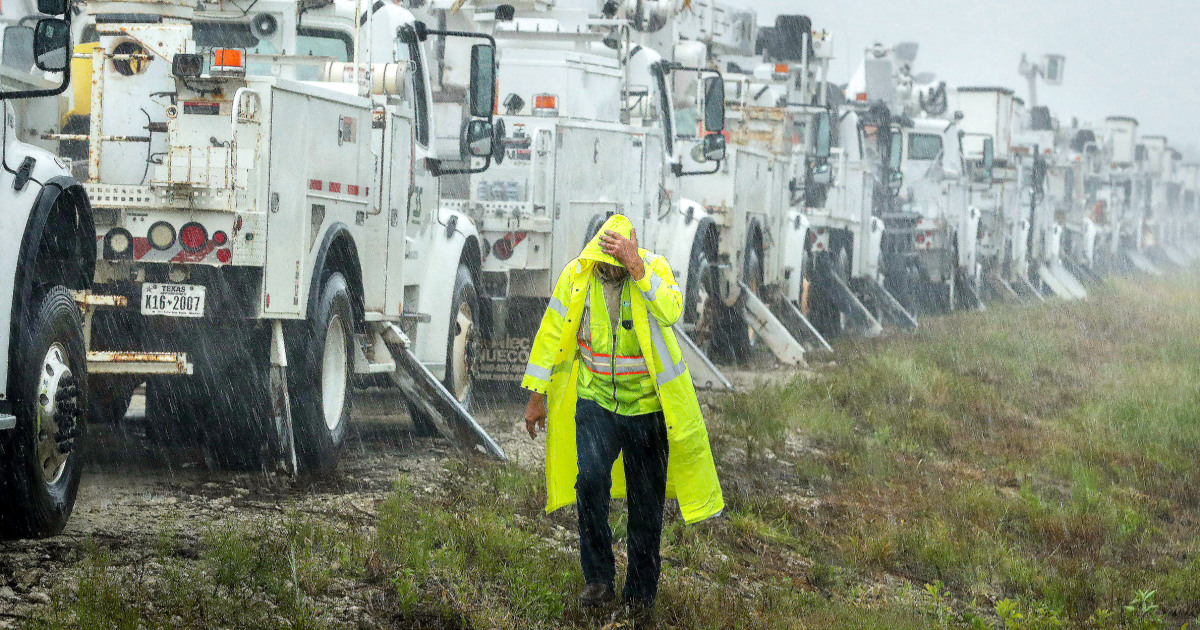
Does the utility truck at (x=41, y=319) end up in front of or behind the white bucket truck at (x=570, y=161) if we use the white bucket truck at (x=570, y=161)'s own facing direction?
behind

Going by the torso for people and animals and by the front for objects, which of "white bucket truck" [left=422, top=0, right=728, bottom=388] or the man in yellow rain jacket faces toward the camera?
the man in yellow rain jacket

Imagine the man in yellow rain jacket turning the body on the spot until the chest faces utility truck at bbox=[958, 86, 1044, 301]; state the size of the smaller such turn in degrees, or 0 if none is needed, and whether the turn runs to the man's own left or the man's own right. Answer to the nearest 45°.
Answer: approximately 180°

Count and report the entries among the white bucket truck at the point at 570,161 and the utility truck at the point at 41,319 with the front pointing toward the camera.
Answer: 0

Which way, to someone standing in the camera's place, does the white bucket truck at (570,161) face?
facing away from the viewer and to the right of the viewer

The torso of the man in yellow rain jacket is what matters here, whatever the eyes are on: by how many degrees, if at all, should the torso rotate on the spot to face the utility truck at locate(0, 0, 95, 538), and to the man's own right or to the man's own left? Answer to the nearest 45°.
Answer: approximately 90° to the man's own right

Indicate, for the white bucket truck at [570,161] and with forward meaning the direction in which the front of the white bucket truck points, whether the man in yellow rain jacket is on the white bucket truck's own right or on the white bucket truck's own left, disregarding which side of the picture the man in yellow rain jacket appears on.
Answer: on the white bucket truck's own right

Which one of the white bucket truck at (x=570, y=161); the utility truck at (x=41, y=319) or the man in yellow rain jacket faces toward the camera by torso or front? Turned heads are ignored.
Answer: the man in yellow rain jacket

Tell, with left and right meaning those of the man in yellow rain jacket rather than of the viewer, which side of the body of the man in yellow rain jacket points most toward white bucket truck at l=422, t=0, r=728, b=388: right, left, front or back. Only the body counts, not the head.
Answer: back

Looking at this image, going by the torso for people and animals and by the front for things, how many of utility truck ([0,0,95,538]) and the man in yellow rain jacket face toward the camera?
1

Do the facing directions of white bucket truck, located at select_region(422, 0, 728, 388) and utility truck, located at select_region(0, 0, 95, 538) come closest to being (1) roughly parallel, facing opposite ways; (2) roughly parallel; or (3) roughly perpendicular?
roughly parallel

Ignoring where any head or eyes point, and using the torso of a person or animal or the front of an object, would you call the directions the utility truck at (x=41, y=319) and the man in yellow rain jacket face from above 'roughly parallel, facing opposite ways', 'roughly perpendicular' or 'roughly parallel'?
roughly parallel, facing opposite ways

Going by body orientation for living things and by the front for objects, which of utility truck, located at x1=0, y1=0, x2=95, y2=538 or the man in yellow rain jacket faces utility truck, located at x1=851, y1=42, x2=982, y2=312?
utility truck, located at x1=0, y1=0, x2=95, y2=538

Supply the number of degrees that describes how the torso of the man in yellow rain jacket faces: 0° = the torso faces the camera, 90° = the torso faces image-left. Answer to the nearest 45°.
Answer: approximately 0°

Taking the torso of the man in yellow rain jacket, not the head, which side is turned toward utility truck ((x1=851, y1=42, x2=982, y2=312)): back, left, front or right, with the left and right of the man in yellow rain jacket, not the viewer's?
back
